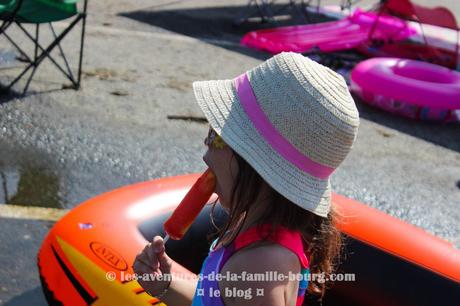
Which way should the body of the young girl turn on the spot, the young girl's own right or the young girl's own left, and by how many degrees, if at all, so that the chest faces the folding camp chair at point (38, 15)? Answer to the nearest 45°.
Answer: approximately 45° to the young girl's own right

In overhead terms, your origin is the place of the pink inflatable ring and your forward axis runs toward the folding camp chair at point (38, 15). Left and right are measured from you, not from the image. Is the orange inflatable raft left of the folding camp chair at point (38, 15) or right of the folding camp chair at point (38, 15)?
left

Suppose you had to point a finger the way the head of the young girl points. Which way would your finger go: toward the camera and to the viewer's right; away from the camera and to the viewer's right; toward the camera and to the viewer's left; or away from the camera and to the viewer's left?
away from the camera and to the viewer's left

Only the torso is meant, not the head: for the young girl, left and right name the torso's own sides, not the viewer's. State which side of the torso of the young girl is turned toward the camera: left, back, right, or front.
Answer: left

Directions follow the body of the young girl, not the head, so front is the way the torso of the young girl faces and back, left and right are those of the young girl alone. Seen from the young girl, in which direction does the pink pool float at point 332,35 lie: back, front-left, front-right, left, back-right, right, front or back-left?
right

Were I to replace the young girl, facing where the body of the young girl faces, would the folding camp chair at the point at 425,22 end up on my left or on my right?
on my right
